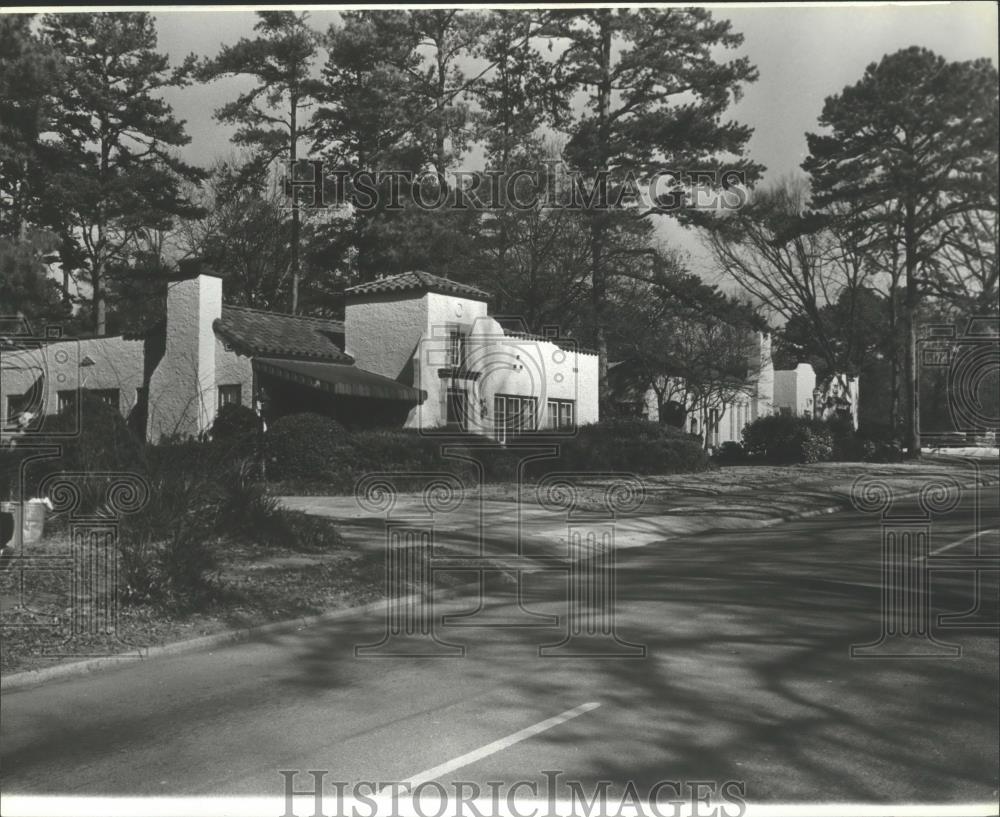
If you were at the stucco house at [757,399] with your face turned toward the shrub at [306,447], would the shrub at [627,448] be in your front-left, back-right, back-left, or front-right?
front-left

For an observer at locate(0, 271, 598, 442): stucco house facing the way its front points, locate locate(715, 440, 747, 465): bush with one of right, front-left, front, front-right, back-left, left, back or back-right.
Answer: left

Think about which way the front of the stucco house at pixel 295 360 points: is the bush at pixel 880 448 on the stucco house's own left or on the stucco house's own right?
on the stucco house's own left

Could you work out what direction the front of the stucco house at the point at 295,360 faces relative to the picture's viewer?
facing the viewer and to the right of the viewer

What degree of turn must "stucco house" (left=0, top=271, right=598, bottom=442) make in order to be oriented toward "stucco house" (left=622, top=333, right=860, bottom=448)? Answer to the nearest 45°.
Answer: approximately 90° to its left

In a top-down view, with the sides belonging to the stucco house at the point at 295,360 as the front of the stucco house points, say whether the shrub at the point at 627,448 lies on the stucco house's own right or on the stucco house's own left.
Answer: on the stucco house's own left

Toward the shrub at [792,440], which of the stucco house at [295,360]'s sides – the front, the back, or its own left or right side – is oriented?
left
